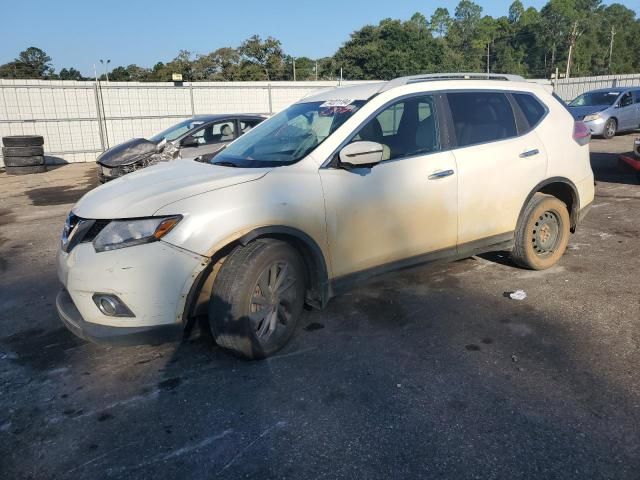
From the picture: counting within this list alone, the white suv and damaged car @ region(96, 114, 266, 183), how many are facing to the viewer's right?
0

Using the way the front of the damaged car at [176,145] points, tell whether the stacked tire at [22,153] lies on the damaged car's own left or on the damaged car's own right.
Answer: on the damaged car's own right

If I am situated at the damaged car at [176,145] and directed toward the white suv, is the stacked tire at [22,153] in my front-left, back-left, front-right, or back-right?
back-right

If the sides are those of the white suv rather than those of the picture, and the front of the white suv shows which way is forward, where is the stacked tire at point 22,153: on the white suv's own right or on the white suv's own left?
on the white suv's own right

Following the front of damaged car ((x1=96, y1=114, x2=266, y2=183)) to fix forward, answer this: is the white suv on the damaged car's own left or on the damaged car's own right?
on the damaged car's own left

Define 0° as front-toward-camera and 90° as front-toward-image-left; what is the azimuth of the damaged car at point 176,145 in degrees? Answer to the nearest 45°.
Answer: approximately 45°
